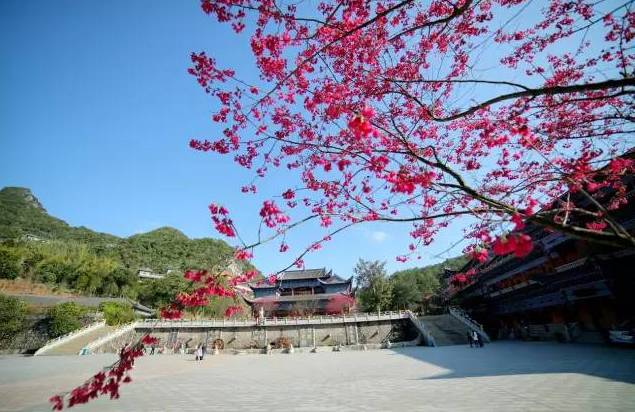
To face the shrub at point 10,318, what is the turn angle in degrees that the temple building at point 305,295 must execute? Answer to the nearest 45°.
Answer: approximately 45° to its right

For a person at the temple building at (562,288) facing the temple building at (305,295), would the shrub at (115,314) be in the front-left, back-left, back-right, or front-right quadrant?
front-left

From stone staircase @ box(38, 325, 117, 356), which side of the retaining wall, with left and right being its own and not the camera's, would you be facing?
right

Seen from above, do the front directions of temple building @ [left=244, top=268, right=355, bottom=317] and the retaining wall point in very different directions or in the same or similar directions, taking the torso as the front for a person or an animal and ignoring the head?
same or similar directions

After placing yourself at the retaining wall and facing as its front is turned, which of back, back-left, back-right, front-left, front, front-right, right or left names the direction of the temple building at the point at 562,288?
front-left

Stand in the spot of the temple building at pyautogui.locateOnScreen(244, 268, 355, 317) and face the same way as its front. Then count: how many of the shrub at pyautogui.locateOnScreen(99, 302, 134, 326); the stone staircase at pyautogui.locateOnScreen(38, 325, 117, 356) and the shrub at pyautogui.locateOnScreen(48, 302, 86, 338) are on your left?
0

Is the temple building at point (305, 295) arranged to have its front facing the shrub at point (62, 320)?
no

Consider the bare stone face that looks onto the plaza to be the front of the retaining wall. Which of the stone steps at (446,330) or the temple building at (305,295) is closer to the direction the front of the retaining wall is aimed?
the stone steps

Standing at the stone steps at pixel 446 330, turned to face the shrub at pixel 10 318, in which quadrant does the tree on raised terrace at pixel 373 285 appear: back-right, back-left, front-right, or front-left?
front-right

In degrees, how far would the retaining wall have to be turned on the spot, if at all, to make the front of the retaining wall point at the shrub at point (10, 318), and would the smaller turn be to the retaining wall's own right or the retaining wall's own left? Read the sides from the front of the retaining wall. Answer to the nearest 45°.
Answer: approximately 90° to the retaining wall's own right

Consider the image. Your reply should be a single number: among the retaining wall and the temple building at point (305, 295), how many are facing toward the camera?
2

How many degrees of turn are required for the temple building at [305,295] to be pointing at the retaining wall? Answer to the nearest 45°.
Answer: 0° — it already faces it

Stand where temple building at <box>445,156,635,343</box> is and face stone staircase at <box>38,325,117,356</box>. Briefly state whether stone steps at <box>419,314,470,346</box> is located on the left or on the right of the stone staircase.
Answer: right

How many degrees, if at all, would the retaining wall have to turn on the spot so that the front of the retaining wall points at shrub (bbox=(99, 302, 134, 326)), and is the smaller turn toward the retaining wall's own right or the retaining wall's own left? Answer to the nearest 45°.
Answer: approximately 135° to the retaining wall's own right

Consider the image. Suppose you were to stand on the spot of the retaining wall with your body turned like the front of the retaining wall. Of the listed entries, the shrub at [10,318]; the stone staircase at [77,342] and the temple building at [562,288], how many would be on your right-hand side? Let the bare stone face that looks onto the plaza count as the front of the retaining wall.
2

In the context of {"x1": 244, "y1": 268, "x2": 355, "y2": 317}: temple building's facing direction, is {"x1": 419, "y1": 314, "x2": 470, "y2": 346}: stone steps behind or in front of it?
in front

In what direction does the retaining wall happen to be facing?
toward the camera
